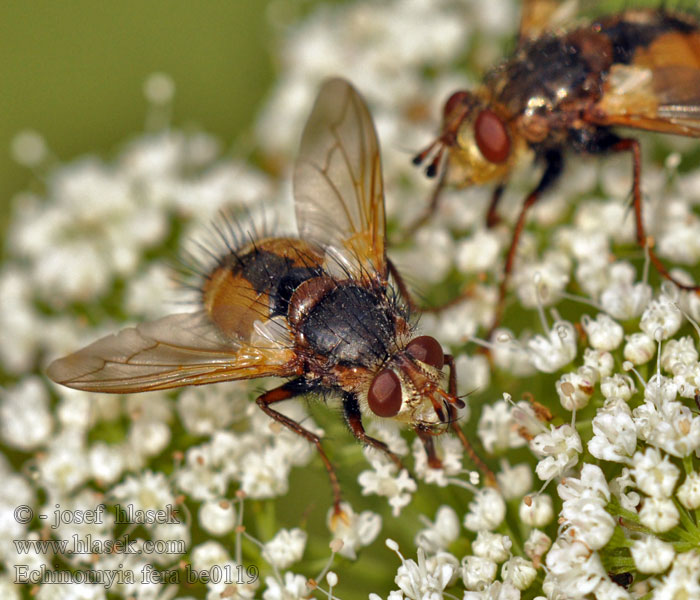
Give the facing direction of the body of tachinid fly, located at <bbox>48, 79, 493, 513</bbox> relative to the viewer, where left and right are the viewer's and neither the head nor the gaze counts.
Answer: facing the viewer and to the right of the viewer

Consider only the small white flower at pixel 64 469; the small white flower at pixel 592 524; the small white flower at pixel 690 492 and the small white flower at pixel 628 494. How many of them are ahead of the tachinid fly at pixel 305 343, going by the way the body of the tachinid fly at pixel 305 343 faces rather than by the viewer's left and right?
3

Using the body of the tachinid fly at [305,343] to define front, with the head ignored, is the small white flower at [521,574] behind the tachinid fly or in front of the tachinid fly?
in front

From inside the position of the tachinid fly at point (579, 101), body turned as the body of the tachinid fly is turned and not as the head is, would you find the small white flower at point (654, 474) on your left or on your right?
on your left

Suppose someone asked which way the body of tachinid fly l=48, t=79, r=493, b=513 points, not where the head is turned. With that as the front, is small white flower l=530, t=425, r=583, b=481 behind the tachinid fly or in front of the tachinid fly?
in front

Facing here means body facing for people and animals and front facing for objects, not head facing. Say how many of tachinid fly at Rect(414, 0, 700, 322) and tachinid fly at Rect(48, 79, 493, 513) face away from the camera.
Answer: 0

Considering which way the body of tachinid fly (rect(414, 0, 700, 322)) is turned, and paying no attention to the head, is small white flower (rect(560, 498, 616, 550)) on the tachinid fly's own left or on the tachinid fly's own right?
on the tachinid fly's own left

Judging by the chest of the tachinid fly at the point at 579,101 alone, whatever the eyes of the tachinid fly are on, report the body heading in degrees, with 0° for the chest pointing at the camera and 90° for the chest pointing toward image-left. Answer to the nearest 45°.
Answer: approximately 45°

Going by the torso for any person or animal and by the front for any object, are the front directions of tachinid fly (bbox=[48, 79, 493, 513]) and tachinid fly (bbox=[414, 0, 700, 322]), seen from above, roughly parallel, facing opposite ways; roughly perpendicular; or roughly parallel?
roughly perpendicular

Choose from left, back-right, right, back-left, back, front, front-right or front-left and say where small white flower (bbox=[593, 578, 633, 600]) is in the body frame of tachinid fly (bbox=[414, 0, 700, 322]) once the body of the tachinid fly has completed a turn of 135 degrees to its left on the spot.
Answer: right

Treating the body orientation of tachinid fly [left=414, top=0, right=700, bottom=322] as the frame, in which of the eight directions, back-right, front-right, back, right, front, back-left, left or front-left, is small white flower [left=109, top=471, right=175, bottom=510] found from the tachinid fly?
front

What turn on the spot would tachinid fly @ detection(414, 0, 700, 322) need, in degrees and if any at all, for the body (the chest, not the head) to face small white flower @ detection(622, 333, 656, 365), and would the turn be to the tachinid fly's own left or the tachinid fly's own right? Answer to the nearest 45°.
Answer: approximately 45° to the tachinid fly's own left
